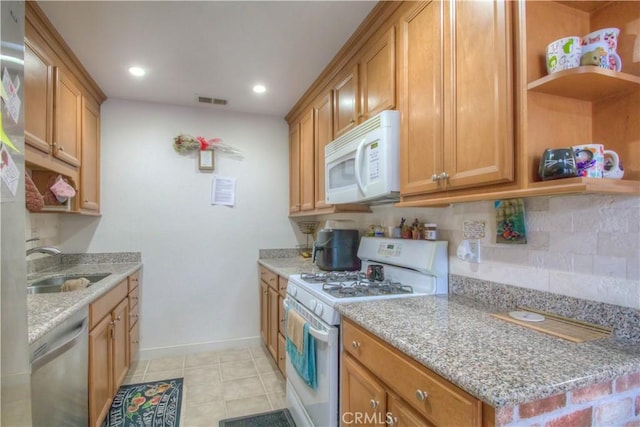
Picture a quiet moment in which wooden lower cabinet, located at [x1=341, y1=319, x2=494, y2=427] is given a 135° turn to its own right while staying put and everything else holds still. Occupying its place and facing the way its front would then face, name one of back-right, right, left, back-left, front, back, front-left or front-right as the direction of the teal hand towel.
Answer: front-left

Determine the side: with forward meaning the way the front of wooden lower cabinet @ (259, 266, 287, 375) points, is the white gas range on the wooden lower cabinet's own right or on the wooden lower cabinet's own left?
on the wooden lower cabinet's own left

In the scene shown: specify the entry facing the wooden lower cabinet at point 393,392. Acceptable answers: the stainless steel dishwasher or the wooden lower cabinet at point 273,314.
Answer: the stainless steel dishwasher

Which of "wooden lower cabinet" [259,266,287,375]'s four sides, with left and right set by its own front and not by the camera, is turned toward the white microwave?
left

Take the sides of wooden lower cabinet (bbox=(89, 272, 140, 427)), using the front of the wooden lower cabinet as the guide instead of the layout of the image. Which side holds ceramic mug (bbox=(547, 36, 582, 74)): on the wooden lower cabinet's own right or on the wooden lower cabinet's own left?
on the wooden lower cabinet's own right

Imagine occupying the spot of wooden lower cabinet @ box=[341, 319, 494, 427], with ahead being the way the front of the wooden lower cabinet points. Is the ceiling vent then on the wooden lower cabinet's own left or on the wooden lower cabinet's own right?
on the wooden lower cabinet's own right

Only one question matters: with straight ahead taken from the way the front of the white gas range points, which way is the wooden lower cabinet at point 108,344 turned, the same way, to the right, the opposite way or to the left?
the opposite way

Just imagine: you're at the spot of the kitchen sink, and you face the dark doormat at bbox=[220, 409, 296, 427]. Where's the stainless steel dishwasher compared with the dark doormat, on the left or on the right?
right

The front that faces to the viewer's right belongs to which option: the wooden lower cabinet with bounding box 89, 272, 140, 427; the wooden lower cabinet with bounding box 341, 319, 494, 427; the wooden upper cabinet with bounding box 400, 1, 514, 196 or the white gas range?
the wooden lower cabinet with bounding box 89, 272, 140, 427

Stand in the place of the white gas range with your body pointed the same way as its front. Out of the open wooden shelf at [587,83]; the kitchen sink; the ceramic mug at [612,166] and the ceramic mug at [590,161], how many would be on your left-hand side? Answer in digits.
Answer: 3

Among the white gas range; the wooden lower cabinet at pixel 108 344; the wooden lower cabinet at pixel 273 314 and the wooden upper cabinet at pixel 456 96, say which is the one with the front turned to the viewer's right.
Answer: the wooden lower cabinet at pixel 108 344

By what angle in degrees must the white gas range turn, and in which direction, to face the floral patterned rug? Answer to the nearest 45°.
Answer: approximately 45° to its right
